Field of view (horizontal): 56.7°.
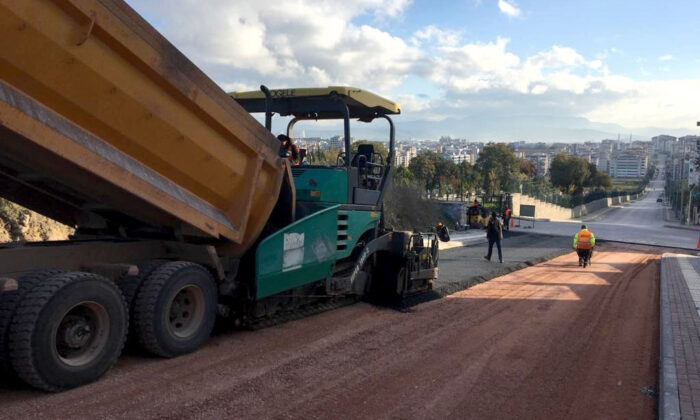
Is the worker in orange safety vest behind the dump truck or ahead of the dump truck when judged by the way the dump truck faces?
behind

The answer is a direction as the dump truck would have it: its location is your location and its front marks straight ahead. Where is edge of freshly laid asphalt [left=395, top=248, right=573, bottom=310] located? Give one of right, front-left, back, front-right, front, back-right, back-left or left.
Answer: back

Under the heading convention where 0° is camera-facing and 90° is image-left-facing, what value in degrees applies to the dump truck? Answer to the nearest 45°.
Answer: approximately 45°

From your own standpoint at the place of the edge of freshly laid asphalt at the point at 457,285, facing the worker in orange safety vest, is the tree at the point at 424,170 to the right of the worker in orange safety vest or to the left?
left

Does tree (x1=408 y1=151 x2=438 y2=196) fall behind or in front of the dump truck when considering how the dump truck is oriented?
behind
